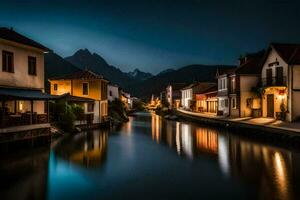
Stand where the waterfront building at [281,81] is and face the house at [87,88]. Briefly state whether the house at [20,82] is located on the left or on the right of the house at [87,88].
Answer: left

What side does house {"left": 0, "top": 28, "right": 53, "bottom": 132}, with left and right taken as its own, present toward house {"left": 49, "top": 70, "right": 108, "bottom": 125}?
left

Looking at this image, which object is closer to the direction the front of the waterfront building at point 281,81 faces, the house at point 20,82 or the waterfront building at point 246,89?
the house

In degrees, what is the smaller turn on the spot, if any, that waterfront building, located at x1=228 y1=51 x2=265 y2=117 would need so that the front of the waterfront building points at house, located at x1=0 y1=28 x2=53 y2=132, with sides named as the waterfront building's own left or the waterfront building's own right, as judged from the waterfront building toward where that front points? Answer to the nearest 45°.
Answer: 0° — it already faces it

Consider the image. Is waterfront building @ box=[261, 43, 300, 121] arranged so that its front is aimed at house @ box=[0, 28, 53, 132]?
yes

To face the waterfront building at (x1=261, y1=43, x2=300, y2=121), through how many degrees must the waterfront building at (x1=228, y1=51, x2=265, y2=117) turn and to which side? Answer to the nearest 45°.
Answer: approximately 90° to its left

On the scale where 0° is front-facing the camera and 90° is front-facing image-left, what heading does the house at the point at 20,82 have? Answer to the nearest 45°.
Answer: approximately 315°

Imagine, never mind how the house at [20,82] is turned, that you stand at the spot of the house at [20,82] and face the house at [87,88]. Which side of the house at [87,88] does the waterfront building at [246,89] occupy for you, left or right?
right

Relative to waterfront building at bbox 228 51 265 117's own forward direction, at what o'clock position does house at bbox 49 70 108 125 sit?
The house is roughly at 1 o'clock from the waterfront building.

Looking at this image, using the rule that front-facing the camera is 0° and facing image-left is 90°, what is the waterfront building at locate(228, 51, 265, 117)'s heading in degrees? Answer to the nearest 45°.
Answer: approximately 45°
